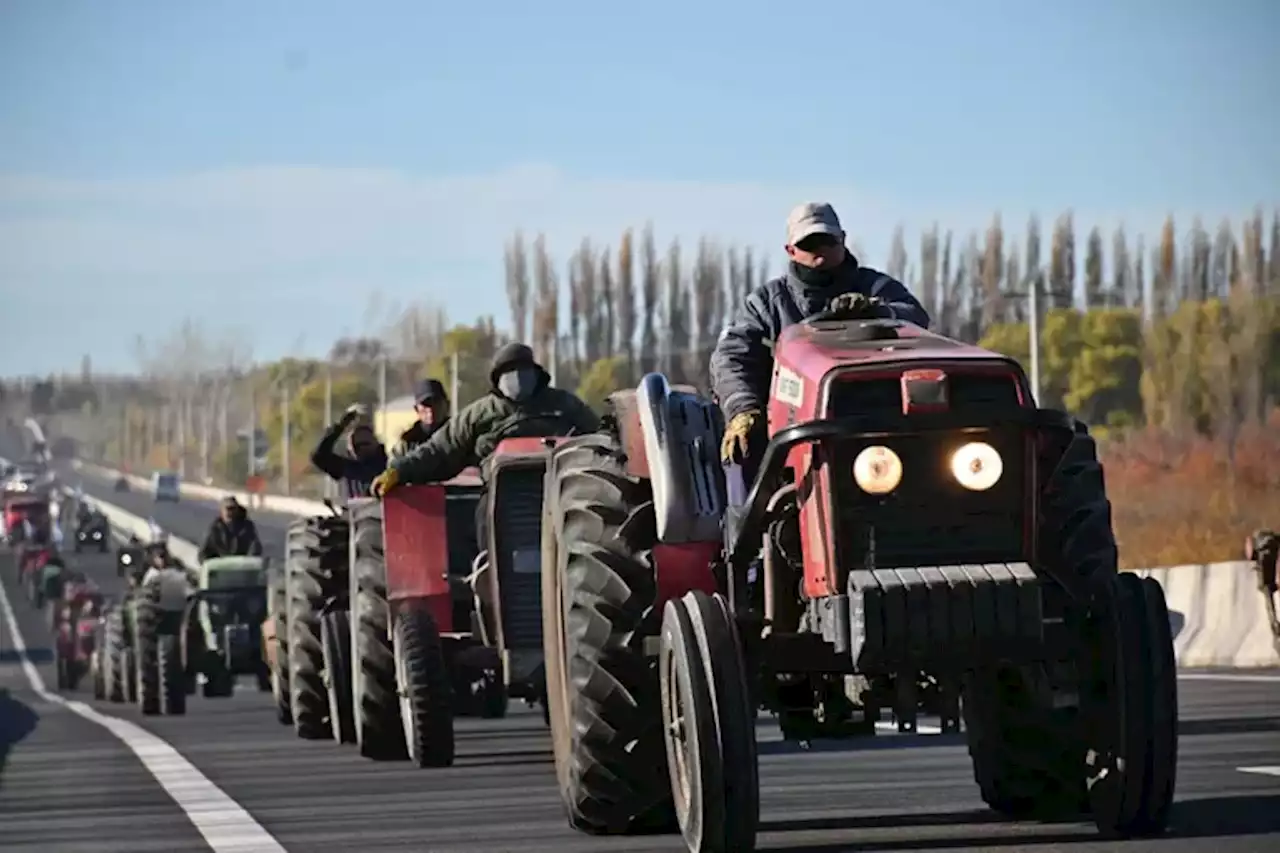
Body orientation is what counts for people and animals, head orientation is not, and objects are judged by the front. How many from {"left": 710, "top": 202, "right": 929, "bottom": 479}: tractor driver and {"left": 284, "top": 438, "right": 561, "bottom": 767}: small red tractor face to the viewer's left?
0

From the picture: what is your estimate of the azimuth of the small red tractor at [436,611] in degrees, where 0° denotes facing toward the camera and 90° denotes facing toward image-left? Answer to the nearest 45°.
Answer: approximately 315°

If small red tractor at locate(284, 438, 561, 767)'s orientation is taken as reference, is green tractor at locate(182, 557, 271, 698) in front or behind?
behind

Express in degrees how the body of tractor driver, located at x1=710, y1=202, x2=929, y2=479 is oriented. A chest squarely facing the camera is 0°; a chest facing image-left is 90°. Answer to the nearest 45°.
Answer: approximately 0°
